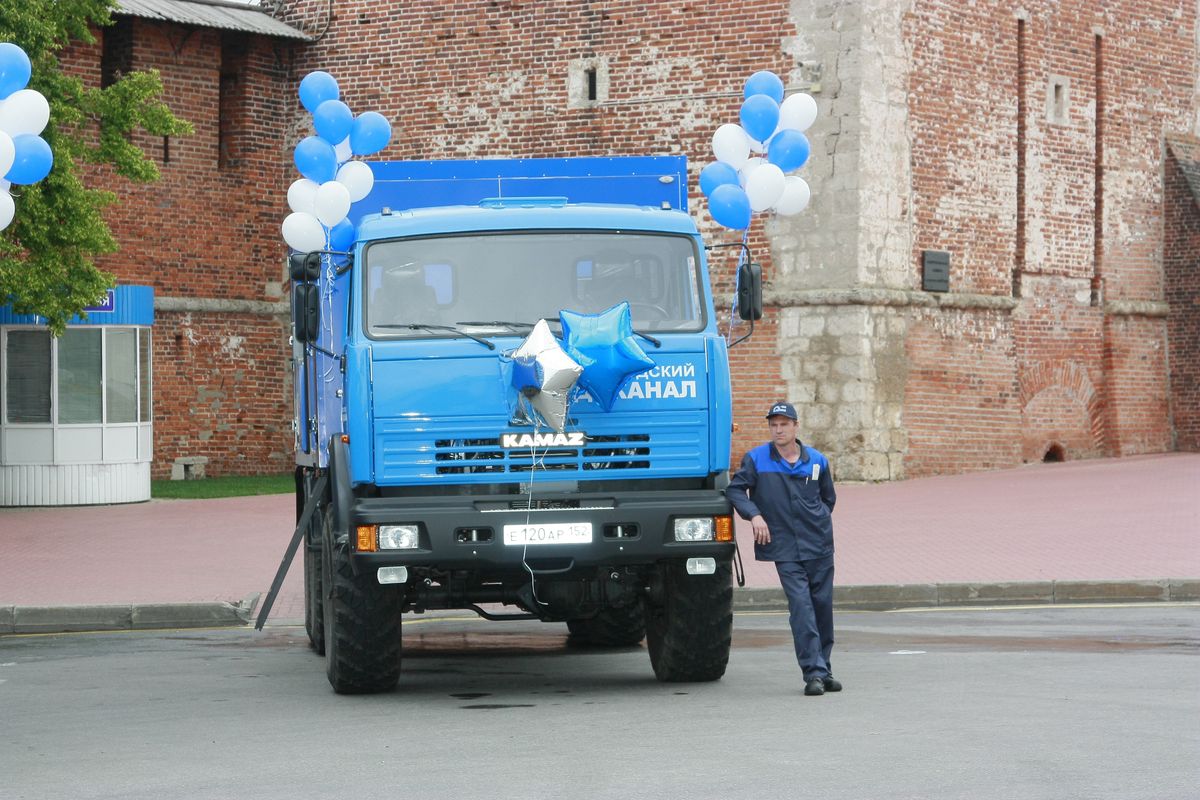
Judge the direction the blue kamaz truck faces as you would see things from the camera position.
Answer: facing the viewer

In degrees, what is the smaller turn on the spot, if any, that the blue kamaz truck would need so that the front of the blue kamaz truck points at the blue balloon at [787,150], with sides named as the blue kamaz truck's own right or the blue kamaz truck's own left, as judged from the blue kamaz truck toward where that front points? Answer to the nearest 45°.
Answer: approximately 45° to the blue kamaz truck's own left

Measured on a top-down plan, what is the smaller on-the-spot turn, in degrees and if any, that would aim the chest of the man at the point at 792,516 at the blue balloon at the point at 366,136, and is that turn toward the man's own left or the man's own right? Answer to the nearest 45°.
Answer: approximately 135° to the man's own right

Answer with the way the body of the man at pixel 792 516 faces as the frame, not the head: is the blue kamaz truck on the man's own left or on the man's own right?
on the man's own right

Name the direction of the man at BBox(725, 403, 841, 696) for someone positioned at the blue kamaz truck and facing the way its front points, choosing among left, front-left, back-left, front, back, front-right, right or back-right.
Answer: left

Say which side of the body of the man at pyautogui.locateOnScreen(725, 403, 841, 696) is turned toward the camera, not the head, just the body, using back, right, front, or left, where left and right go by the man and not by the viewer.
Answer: front

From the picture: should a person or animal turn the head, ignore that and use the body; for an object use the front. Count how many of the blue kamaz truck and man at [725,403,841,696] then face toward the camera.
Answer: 2

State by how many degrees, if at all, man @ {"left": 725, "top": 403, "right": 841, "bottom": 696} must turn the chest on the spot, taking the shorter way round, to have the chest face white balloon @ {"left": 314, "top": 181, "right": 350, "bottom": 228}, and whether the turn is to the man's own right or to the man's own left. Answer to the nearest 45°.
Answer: approximately 90° to the man's own right

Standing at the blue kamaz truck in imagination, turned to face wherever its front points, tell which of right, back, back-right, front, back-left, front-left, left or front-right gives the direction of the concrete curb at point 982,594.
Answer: back-left
